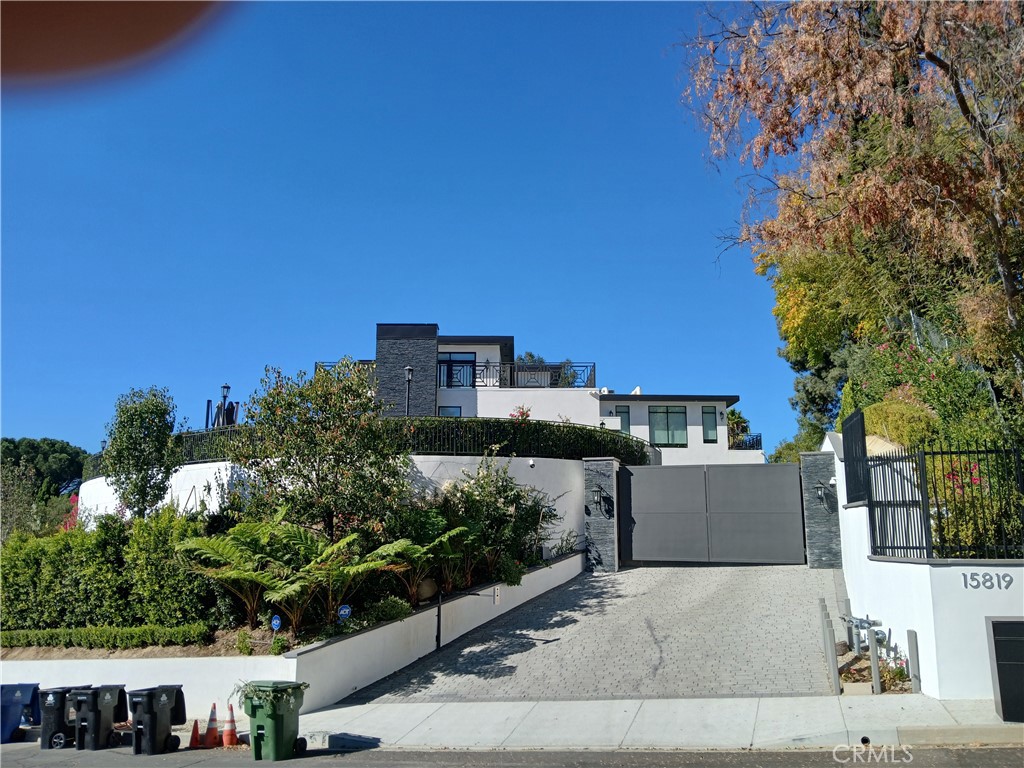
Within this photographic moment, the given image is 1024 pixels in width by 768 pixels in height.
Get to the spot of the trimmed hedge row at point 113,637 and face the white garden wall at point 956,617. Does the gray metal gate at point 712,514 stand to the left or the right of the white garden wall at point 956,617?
left

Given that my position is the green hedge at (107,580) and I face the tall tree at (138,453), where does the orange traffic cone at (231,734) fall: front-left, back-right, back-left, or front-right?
back-right

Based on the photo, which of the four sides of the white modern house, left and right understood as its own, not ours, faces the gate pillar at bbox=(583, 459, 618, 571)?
front

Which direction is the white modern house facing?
toward the camera

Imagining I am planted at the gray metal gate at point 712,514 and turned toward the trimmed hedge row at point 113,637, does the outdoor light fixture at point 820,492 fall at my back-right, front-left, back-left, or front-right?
back-left

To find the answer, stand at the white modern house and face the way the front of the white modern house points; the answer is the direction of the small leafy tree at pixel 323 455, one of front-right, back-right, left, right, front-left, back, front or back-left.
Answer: front

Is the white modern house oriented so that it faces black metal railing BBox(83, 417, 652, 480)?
yes

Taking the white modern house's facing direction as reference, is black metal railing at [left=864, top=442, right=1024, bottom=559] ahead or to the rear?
ahead

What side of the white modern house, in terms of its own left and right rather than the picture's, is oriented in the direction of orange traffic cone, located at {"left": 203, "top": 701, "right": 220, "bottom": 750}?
front

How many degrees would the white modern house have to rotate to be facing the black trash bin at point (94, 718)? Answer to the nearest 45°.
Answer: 0° — it already faces it

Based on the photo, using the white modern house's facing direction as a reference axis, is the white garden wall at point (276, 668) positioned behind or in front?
in front

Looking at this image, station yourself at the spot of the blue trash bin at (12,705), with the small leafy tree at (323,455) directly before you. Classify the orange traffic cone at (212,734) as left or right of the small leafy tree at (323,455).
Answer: right

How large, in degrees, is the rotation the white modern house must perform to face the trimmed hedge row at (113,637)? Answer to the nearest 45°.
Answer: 0° — it already faces it

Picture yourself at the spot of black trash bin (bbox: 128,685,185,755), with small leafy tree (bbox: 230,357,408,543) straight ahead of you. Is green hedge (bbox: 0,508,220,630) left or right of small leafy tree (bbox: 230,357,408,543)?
left

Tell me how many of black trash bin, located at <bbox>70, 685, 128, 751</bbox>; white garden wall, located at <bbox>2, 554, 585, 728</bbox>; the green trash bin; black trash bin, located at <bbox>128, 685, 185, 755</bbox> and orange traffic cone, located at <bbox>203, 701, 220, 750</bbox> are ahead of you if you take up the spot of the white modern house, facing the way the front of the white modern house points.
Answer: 5

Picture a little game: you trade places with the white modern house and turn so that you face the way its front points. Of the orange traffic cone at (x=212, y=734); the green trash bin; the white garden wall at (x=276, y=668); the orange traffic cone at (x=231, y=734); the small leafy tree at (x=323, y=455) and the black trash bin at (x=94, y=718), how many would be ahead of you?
6

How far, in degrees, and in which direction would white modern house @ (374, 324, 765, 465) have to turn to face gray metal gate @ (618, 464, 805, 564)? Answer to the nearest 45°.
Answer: approximately 45° to its left

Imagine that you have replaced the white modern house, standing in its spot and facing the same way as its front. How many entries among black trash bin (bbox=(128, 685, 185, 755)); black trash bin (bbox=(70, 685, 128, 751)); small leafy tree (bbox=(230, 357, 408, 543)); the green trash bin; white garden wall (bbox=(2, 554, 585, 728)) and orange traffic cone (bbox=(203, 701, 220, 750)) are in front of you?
6
